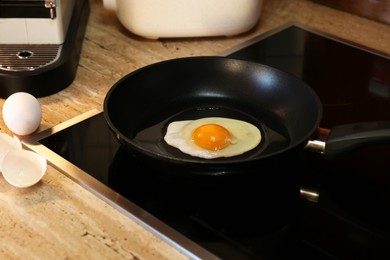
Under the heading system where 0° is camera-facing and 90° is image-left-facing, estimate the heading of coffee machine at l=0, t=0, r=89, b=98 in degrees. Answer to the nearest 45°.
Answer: approximately 0°

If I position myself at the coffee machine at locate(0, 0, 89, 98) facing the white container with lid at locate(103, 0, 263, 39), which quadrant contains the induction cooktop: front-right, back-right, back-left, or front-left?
front-right

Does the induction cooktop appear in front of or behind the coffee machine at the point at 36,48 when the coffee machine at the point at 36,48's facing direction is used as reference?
in front

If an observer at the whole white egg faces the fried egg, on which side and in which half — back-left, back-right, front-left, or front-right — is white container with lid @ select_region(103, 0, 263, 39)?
front-left
